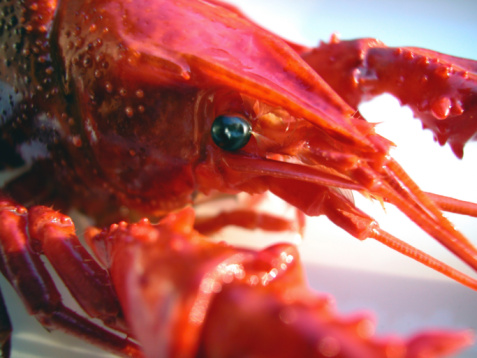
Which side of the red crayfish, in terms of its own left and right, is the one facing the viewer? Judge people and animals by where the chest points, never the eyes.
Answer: right
